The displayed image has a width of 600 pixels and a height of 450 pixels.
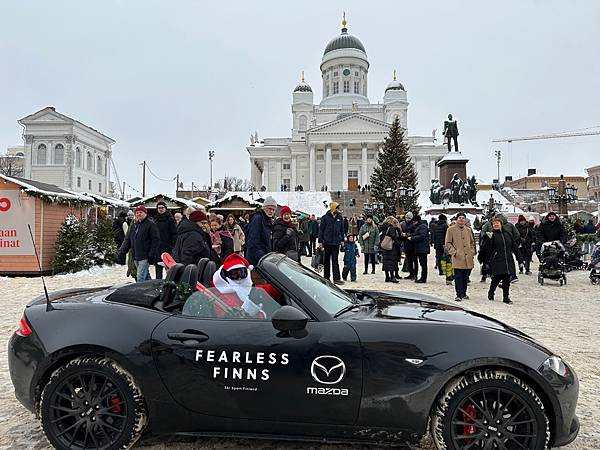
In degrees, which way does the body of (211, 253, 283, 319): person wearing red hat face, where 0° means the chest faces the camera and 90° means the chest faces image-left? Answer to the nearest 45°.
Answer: approximately 315°

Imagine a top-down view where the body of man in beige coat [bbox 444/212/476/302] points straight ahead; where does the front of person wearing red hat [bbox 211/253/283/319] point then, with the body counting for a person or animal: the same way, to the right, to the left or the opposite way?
to the left

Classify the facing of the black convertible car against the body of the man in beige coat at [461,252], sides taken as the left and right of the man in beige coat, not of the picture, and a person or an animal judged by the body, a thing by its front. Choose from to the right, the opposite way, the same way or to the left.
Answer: to the left

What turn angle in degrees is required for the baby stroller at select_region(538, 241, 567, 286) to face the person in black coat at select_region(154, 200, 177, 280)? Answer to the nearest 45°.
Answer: approximately 45° to its right

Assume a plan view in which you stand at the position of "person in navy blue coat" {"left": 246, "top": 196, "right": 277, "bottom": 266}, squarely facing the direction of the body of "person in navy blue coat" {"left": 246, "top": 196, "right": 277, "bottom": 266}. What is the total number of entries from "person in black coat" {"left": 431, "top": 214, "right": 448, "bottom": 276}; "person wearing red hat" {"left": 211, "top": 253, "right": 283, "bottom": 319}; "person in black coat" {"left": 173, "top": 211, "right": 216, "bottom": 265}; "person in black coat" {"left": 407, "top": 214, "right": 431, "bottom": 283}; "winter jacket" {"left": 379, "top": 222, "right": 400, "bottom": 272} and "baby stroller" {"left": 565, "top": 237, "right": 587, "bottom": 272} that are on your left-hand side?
4

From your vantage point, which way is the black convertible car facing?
to the viewer's right

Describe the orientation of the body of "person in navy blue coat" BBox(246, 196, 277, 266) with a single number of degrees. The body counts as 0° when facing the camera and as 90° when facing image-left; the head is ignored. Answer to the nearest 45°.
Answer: approximately 315°

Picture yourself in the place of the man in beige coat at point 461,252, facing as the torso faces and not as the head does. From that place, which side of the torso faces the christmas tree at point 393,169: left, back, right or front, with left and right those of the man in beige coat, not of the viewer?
back

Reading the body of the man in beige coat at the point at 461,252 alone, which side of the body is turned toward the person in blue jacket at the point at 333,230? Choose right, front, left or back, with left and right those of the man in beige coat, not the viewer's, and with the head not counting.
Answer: right
